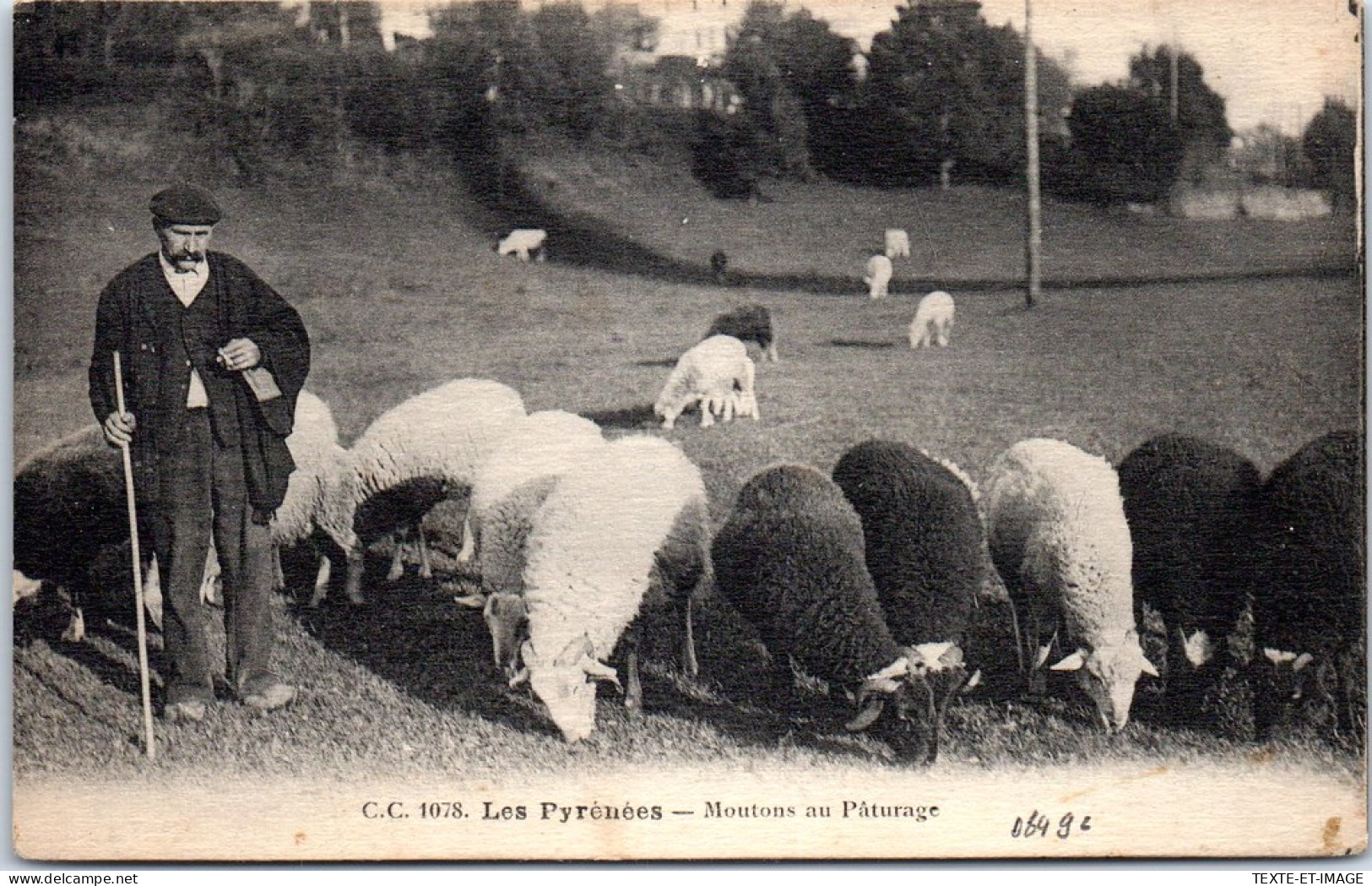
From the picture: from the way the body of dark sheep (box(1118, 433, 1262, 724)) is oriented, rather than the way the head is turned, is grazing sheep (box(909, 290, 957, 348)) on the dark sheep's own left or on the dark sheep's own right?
on the dark sheep's own right

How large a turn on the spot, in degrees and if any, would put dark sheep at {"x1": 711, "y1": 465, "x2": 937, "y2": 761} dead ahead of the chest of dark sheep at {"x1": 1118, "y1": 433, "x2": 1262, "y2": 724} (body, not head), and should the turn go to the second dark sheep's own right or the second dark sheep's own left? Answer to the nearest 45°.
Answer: approximately 45° to the second dark sheep's own right

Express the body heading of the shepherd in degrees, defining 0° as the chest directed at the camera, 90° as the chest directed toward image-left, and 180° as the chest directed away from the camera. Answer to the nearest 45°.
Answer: approximately 0°

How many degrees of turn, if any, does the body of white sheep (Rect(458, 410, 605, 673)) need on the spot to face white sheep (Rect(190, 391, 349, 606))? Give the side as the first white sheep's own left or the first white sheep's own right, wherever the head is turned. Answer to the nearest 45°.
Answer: approximately 45° to the first white sheep's own right
